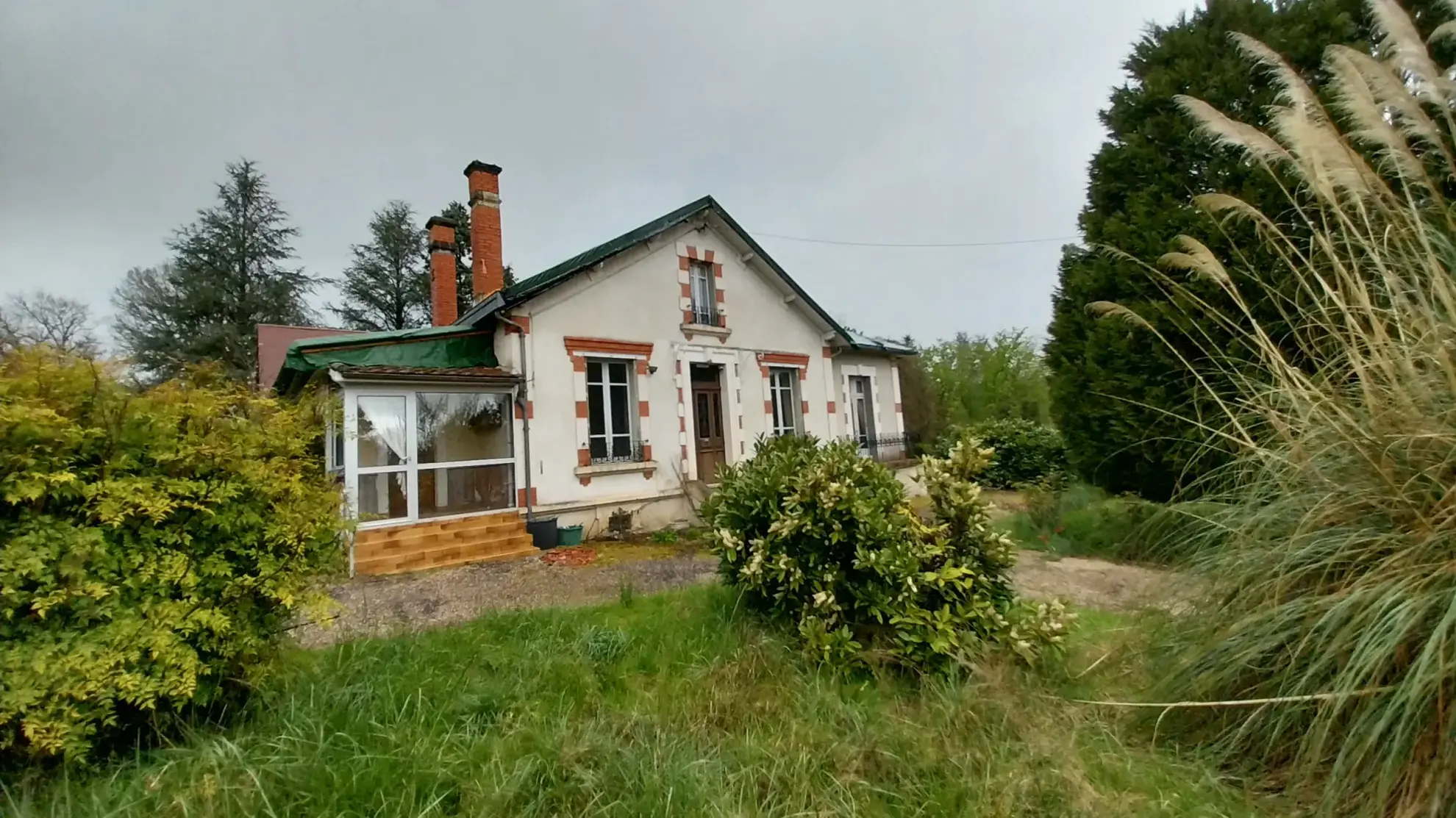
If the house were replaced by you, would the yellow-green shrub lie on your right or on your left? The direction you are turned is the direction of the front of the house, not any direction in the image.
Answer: on your right

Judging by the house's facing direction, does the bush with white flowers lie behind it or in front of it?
in front

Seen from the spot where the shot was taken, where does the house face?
facing the viewer and to the right of the viewer

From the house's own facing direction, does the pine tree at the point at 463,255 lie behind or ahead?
behind

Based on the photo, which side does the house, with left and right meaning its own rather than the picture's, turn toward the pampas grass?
front
